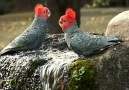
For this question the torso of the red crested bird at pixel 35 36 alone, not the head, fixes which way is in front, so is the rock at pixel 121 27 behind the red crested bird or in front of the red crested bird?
in front

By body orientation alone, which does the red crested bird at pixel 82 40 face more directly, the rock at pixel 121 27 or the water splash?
the water splash

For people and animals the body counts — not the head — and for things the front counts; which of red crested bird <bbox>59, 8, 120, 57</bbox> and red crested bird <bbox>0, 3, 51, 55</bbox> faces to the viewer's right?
red crested bird <bbox>0, 3, 51, 55</bbox>

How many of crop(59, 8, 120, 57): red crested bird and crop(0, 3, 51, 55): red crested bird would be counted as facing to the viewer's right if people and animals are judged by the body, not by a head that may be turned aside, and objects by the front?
1

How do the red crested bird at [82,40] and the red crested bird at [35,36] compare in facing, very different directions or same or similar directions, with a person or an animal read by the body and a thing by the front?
very different directions

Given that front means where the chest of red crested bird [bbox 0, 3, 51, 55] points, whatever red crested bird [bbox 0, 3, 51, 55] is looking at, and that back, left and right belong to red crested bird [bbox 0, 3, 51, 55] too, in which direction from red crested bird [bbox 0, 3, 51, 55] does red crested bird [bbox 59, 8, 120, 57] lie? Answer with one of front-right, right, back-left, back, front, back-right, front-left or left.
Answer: front-right

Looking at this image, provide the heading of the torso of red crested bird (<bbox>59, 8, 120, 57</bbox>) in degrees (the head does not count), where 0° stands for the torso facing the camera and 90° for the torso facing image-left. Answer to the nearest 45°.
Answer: approximately 90°

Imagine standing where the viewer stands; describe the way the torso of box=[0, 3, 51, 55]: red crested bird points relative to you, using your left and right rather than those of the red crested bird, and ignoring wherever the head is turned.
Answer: facing to the right of the viewer

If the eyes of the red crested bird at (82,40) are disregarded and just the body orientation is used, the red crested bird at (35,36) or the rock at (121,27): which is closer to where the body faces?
the red crested bird
